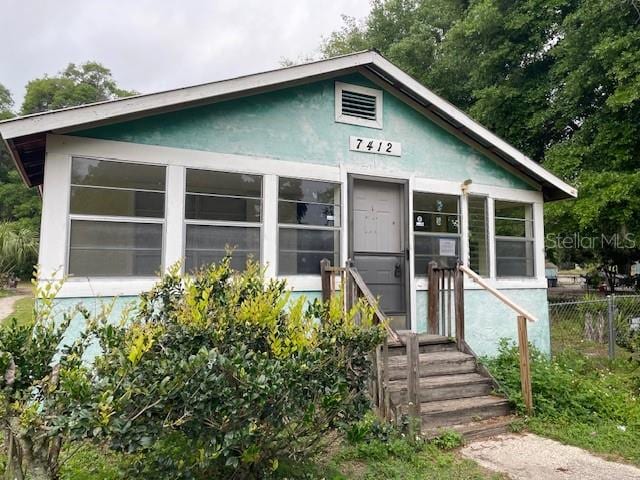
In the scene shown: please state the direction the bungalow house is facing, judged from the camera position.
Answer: facing the viewer and to the right of the viewer

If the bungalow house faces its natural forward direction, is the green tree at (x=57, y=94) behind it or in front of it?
behind

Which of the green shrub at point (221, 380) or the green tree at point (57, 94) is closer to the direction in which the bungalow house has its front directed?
the green shrub

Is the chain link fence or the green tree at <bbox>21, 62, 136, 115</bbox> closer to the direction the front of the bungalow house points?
the chain link fence

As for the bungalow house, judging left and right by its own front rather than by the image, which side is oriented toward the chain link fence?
left

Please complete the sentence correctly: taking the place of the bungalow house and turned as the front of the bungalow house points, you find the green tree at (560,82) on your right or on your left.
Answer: on your left

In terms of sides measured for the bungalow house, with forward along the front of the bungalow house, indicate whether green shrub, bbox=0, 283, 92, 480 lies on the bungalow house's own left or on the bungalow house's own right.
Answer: on the bungalow house's own right
